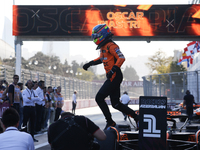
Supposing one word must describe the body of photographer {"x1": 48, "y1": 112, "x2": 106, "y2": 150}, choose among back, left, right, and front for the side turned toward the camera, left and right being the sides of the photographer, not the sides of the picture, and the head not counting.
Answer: back

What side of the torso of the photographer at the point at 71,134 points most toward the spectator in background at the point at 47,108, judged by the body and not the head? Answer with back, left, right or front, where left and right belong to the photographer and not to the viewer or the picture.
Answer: front

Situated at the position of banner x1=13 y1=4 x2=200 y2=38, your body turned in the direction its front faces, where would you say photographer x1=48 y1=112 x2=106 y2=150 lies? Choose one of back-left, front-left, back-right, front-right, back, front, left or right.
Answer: front

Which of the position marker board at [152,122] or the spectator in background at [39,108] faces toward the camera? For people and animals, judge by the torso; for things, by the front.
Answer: the position marker board

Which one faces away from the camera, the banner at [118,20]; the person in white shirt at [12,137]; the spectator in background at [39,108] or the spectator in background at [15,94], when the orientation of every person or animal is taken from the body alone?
the person in white shirt at [12,137]

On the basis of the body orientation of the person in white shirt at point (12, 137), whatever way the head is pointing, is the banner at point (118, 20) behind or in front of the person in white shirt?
in front

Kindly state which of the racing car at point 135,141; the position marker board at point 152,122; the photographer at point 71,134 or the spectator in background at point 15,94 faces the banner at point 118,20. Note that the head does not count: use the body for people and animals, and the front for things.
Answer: the photographer

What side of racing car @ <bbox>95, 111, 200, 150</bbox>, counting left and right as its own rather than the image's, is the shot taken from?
front

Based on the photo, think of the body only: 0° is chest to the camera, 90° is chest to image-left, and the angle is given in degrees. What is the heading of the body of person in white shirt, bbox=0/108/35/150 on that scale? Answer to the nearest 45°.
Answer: approximately 180°

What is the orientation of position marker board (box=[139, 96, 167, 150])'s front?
toward the camera

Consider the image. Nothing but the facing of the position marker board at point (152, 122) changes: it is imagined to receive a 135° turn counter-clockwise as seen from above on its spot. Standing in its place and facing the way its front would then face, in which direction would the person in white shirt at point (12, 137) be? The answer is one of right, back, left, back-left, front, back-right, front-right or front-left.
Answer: back

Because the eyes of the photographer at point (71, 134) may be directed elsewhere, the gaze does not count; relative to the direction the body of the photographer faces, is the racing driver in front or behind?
in front

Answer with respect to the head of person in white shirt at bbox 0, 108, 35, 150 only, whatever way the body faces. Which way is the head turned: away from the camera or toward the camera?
away from the camera

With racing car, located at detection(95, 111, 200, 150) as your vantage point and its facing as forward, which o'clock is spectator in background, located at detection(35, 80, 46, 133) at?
The spectator in background is roughly at 5 o'clock from the racing car.

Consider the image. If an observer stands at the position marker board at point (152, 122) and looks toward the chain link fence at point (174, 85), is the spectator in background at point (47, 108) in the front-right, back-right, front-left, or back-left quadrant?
front-left

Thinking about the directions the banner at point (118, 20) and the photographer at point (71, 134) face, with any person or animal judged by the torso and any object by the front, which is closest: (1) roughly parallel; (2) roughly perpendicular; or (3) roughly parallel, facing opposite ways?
roughly parallel, facing opposite ways
